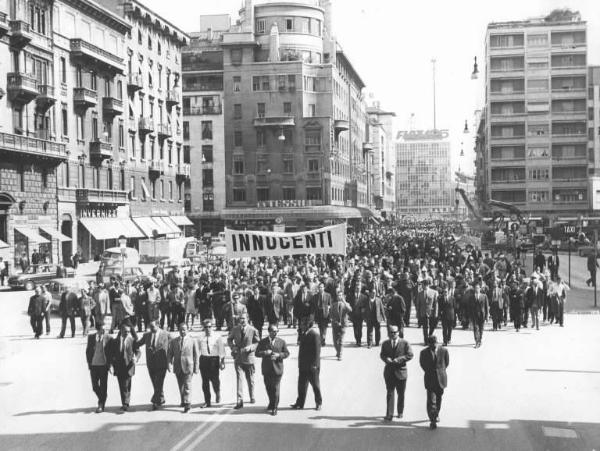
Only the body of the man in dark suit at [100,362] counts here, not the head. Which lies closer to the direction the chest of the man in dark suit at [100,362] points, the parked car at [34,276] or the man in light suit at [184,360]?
the man in light suit

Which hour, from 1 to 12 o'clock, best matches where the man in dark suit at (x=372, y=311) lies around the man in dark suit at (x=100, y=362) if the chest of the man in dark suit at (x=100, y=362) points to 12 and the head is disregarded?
the man in dark suit at (x=372, y=311) is roughly at 8 o'clock from the man in dark suit at (x=100, y=362).

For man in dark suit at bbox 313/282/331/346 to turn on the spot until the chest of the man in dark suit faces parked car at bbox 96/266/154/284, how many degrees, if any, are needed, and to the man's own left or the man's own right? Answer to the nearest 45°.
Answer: approximately 135° to the man's own right

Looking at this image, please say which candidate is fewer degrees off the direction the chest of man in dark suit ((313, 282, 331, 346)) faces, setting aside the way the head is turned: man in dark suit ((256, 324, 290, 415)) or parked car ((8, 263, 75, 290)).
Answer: the man in dark suit

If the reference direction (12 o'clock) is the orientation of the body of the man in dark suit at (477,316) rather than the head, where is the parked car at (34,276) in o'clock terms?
The parked car is roughly at 4 o'clock from the man in dark suit.

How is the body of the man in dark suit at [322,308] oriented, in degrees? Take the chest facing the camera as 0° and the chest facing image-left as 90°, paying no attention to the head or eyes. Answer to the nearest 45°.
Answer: approximately 0°
